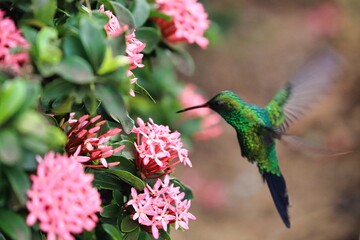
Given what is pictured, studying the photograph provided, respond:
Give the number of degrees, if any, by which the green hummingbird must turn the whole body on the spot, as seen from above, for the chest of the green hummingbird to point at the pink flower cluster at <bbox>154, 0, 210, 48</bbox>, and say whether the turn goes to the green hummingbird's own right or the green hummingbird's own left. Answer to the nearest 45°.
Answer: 0° — it already faces it

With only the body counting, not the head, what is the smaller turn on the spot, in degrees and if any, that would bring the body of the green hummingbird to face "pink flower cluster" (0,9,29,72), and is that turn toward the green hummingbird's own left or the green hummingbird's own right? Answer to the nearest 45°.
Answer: approximately 45° to the green hummingbird's own left

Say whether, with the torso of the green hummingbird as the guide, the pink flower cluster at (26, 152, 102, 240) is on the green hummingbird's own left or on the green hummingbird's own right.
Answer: on the green hummingbird's own left

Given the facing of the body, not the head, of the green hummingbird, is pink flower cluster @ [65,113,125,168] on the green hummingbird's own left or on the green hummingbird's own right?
on the green hummingbird's own left

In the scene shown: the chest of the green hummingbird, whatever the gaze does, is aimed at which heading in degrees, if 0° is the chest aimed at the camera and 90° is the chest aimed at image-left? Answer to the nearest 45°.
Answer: approximately 90°

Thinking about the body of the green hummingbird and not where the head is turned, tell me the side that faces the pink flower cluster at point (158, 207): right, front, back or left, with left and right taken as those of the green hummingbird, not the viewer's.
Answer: front
